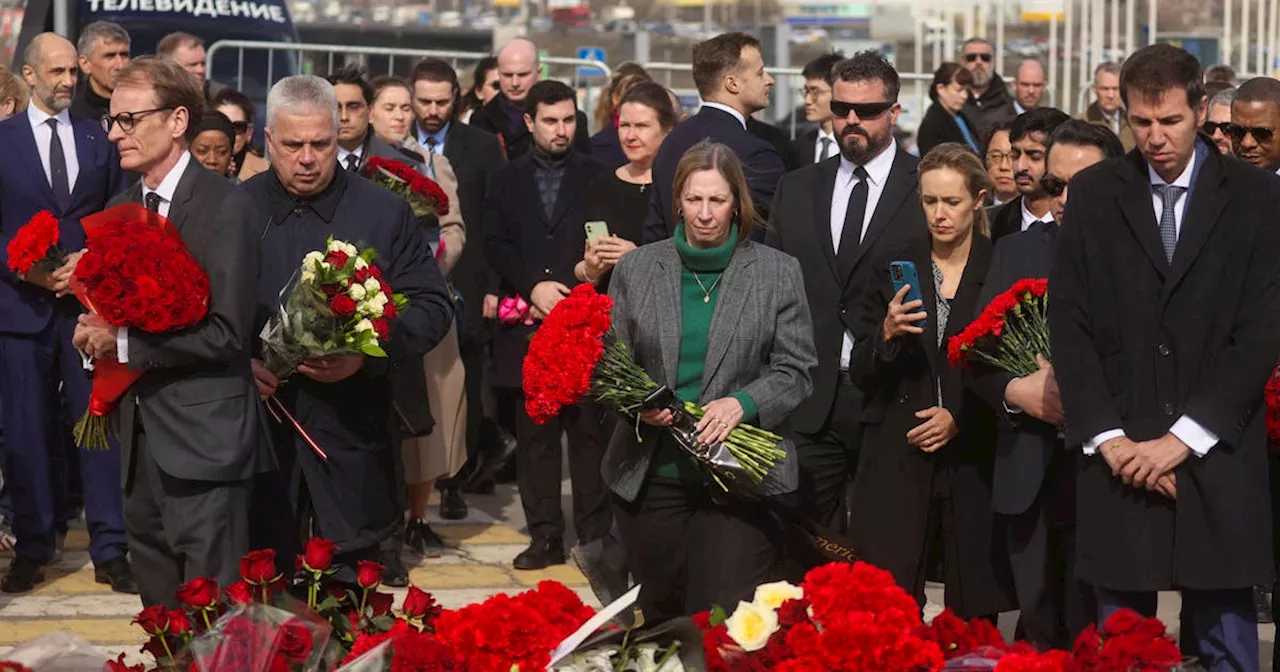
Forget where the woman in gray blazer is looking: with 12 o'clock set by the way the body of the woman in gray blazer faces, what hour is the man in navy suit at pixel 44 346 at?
The man in navy suit is roughly at 4 o'clock from the woman in gray blazer.

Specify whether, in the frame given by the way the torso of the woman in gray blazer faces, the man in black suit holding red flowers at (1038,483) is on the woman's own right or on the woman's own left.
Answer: on the woman's own left

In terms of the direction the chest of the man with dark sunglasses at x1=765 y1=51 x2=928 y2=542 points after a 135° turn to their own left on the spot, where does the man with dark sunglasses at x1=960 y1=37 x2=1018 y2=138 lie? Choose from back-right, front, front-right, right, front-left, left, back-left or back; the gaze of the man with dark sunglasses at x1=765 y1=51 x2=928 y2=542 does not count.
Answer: front-left

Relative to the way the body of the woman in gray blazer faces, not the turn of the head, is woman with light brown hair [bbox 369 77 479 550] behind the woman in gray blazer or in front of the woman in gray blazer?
behind

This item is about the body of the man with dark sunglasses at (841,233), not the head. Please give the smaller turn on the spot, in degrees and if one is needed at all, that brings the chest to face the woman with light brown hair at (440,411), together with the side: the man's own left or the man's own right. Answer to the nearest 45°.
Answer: approximately 135° to the man's own right

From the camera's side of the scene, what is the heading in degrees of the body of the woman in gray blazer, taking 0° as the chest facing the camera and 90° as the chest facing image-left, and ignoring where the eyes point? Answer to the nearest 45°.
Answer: approximately 0°
